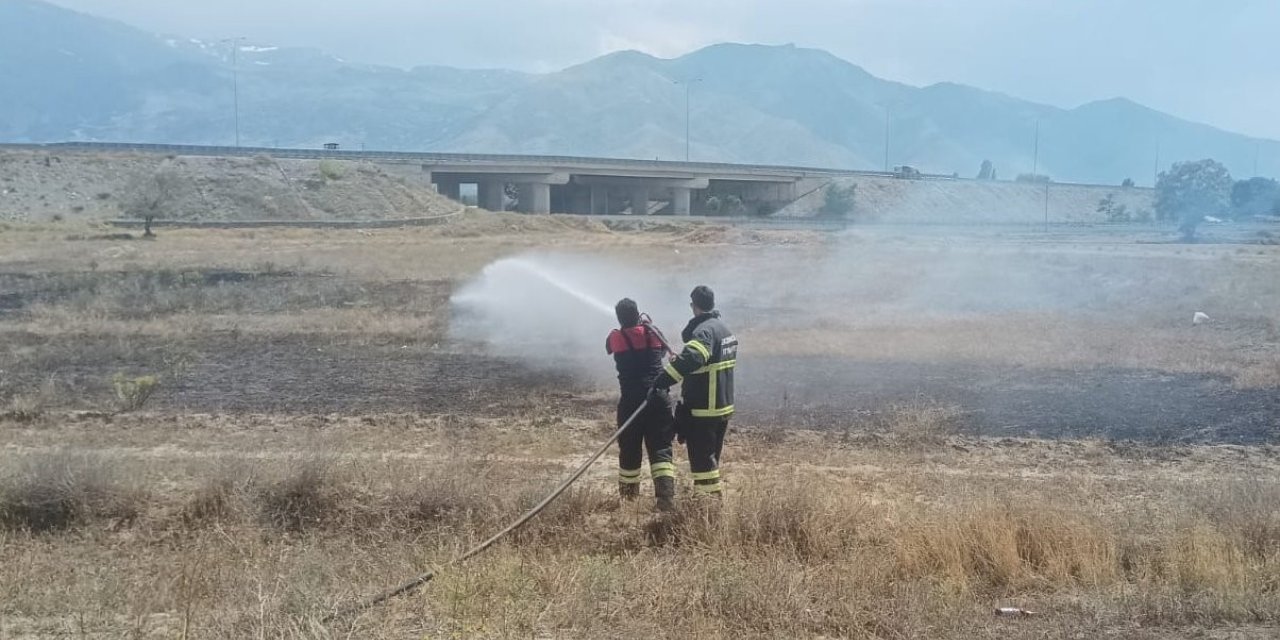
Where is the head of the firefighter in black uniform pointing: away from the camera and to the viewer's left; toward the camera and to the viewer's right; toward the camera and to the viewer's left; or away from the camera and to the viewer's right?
away from the camera and to the viewer's left

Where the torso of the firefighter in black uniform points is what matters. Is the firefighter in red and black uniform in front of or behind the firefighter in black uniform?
in front

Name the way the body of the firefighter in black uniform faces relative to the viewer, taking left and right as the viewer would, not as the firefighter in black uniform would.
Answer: facing away from the viewer and to the left of the viewer

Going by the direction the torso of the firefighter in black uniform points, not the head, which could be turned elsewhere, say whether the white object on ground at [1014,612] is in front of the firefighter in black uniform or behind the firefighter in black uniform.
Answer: behind

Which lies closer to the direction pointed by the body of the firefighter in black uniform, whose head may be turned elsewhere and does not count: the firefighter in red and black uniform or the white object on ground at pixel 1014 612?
the firefighter in red and black uniform
